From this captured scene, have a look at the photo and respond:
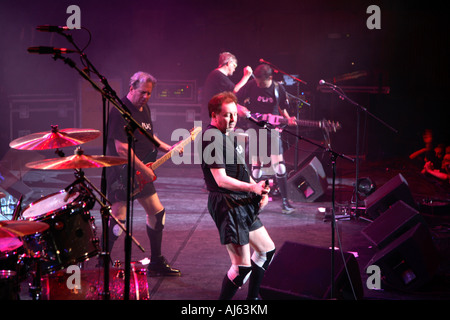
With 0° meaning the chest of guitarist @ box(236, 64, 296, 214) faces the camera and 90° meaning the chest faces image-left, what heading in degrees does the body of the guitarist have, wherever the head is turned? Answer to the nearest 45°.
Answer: approximately 0°

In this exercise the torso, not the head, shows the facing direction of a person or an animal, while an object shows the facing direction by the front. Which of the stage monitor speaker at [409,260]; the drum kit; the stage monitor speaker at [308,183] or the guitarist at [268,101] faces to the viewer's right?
the drum kit

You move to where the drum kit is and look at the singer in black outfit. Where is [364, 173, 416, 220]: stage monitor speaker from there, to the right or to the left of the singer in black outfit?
left

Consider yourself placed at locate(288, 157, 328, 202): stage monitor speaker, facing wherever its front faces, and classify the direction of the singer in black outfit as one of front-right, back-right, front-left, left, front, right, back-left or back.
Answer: left

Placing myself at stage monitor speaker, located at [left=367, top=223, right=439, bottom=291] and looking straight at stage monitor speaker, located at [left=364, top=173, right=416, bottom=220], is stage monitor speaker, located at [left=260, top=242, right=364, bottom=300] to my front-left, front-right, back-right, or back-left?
back-left
